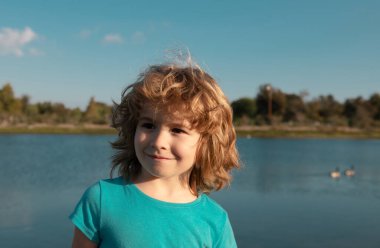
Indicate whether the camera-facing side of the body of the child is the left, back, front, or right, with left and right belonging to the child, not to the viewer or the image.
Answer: front

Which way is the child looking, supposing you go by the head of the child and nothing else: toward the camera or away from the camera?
toward the camera
